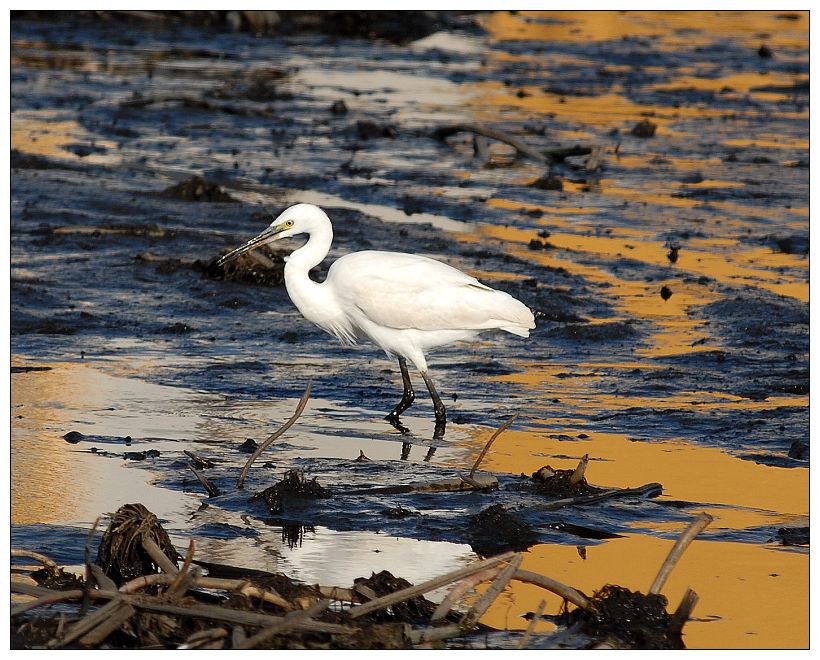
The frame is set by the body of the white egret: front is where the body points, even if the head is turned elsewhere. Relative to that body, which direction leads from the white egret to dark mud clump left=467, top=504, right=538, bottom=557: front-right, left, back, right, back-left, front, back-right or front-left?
left

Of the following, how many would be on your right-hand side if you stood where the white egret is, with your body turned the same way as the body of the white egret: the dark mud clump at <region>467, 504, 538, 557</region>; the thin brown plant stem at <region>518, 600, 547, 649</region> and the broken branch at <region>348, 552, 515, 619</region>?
0

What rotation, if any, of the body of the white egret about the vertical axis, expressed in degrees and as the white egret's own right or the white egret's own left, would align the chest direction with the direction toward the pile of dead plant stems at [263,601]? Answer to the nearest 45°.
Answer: approximately 90° to the white egret's own left

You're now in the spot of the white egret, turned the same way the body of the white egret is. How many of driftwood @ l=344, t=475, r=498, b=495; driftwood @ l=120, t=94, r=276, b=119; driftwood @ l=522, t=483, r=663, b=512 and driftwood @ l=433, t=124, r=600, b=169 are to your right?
2

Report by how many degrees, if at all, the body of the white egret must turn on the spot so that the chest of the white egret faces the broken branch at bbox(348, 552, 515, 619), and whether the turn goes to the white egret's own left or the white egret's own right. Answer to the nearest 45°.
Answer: approximately 90° to the white egret's own left

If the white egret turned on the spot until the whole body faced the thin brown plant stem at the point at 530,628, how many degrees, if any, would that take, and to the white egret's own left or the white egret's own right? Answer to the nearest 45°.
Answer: approximately 90° to the white egret's own left

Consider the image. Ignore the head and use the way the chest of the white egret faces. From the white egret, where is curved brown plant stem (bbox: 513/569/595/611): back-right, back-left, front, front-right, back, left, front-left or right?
left

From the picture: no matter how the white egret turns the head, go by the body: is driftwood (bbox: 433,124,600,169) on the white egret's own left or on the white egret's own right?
on the white egret's own right

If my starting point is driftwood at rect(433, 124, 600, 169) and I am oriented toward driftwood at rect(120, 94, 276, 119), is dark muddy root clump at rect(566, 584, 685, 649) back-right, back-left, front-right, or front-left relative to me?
back-left

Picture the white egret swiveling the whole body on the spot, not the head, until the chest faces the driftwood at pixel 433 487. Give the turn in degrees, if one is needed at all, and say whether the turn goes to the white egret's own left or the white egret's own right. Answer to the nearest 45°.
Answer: approximately 90° to the white egret's own left

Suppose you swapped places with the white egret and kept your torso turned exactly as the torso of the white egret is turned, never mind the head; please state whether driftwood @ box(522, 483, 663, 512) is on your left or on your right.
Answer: on your left

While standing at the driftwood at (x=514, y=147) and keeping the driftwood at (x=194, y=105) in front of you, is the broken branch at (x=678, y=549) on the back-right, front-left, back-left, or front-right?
back-left

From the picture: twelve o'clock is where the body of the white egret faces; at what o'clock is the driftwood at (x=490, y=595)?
The driftwood is roughly at 9 o'clock from the white egret.

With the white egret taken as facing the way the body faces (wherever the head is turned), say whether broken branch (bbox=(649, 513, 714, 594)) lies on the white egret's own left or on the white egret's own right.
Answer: on the white egret's own left

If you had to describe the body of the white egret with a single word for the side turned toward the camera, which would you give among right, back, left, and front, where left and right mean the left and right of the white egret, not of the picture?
left

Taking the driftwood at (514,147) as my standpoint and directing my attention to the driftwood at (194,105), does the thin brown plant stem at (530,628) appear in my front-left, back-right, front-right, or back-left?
back-left
